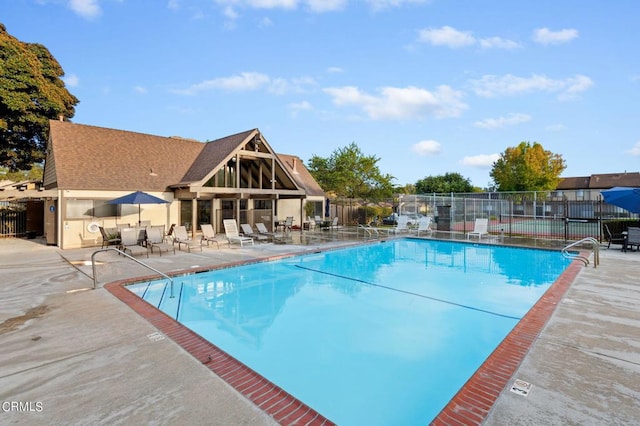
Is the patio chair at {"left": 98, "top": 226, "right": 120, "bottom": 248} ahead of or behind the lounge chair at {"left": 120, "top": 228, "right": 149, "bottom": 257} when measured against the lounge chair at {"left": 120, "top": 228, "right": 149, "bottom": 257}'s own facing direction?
behind

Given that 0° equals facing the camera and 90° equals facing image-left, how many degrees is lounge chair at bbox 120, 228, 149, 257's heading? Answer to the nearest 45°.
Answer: approximately 315°

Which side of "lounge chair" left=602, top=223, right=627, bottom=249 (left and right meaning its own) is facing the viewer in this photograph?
right

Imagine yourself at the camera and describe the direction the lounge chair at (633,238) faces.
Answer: facing the viewer and to the left of the viewer

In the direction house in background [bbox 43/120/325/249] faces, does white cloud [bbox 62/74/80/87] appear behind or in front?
behind

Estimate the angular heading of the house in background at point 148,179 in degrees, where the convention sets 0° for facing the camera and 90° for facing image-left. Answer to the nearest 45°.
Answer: approximately 315°

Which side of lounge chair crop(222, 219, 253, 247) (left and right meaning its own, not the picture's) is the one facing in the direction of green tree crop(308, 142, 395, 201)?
left

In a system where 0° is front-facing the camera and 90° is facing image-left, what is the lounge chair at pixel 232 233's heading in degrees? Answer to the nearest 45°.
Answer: approximately 315°
